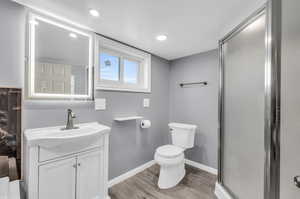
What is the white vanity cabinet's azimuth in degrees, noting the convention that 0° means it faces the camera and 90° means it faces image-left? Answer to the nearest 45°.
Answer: approximately 315°

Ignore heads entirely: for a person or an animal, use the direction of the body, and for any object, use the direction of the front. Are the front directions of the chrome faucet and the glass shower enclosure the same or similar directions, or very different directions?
very different directions

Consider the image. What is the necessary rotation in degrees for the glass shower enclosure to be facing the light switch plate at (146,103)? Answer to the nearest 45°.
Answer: approximately 45° to its right

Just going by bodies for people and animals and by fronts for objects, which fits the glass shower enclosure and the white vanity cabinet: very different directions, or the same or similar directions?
very different directions

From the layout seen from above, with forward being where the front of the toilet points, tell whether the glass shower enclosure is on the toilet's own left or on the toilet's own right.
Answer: on the toilet's own left

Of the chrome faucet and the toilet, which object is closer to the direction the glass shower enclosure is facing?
the chrome faucet
